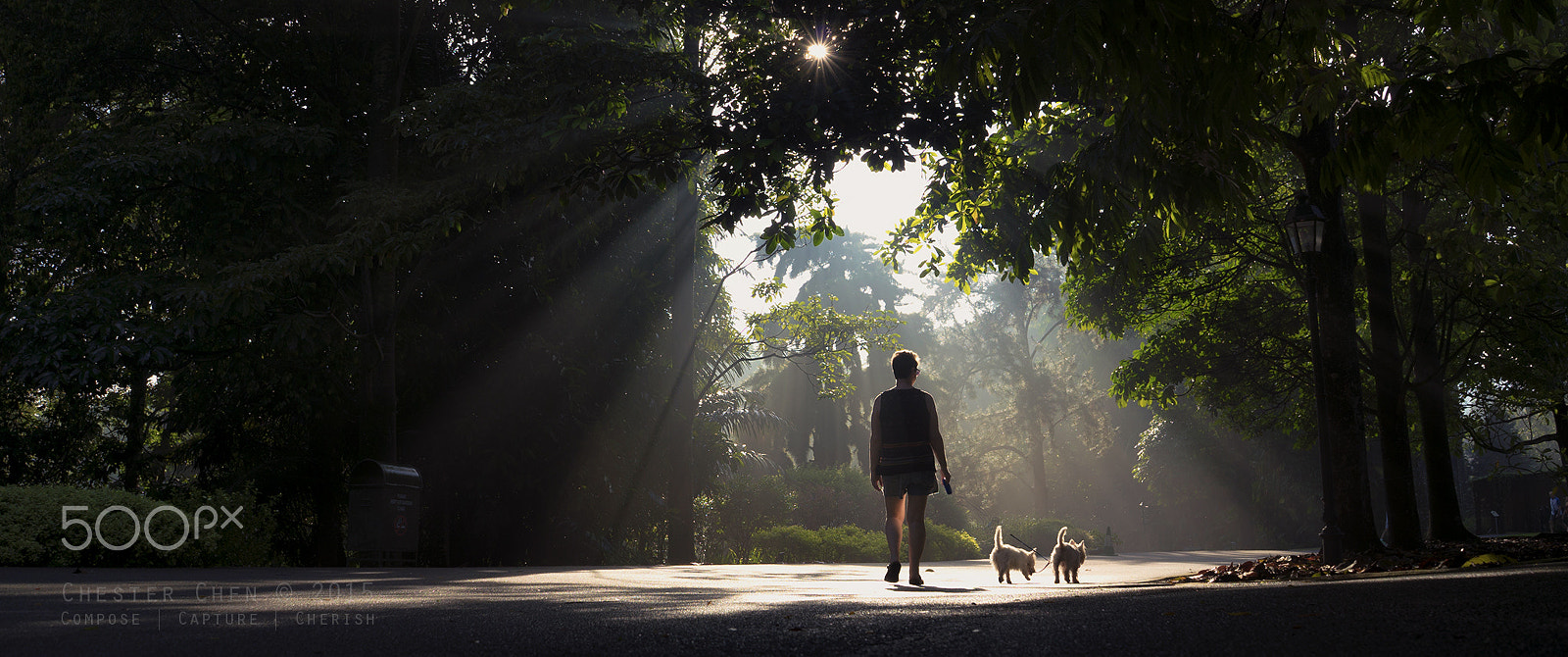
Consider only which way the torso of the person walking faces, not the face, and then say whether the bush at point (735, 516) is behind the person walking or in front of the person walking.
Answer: in front

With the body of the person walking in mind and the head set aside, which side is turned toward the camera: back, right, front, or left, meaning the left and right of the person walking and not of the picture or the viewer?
back

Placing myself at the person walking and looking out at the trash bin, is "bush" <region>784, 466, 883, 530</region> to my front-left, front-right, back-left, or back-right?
front-right

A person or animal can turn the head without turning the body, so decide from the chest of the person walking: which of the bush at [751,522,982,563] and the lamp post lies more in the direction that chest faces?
the bush

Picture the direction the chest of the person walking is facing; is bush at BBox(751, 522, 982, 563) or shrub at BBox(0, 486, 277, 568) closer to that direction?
the bush

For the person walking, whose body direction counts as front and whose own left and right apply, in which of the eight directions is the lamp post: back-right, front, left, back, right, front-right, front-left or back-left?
front-right

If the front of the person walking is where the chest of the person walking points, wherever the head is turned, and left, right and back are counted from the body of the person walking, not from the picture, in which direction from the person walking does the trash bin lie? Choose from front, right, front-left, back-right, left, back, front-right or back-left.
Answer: front-left
